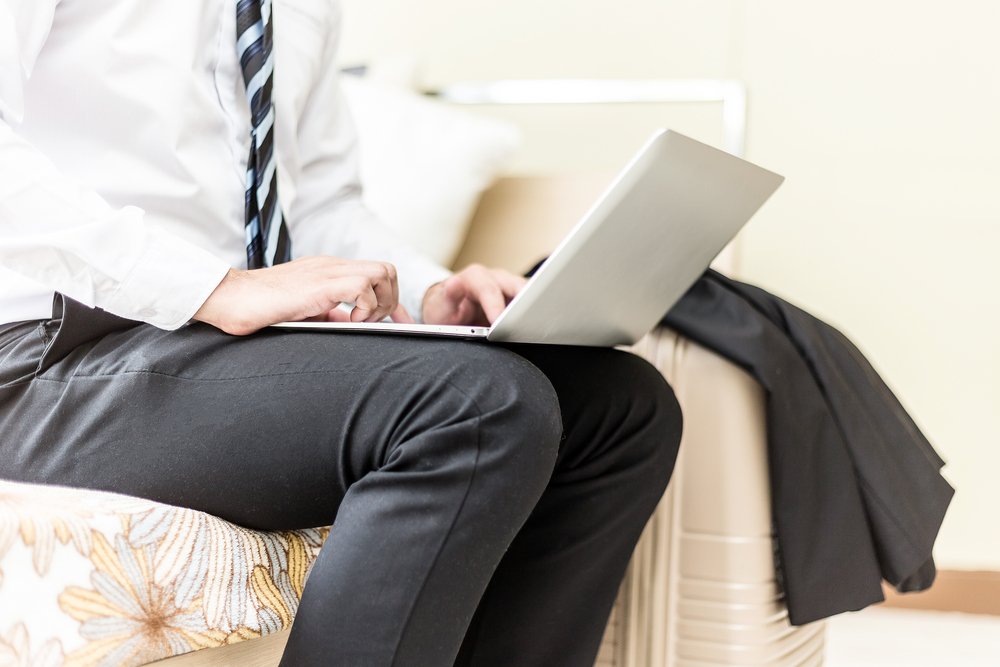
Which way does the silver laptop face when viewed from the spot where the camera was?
facing away from the viewer and to the left of the viewer

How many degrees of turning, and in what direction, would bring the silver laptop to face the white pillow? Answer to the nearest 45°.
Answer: approximately 45° to its right

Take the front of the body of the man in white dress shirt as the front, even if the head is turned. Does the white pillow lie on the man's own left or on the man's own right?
on the man's own left

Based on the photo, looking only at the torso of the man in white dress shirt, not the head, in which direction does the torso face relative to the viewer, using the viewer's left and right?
facing the viewer and to the right of the viewer
